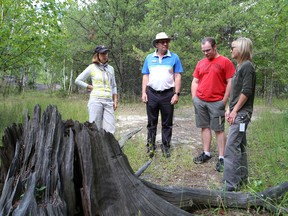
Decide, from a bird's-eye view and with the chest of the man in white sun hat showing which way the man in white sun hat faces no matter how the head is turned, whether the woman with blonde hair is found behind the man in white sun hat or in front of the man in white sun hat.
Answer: in front

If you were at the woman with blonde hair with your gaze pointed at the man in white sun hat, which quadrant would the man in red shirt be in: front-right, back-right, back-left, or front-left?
front-right

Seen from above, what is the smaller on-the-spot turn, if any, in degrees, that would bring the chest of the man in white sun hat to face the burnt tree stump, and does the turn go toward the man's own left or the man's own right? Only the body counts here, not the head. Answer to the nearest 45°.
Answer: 0° — they already face it

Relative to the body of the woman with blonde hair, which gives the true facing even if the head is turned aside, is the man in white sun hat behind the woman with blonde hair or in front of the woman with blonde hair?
in front

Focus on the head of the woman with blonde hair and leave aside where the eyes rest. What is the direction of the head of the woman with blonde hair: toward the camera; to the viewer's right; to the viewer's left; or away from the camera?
to the viewer's left

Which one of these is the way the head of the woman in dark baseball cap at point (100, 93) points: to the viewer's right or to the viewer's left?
to the viewer's right

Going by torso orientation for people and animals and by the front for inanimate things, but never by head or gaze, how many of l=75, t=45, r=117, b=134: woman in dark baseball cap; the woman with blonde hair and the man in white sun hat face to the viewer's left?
1

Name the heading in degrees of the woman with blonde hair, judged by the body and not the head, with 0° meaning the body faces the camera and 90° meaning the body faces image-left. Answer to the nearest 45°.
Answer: approximately 90°

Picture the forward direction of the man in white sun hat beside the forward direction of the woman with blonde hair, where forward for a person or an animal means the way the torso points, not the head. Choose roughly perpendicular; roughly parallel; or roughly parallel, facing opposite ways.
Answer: roughly perpendicular

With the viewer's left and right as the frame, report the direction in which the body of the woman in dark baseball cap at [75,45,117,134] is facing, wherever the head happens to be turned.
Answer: facing the viewer and to the right of the viewer

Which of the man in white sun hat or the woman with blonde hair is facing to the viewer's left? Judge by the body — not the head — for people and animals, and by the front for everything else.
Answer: the woman with blonde hair

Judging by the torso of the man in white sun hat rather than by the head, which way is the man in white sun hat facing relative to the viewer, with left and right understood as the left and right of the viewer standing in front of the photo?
facing the viewer

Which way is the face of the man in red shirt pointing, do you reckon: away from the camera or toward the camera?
toward the camera
